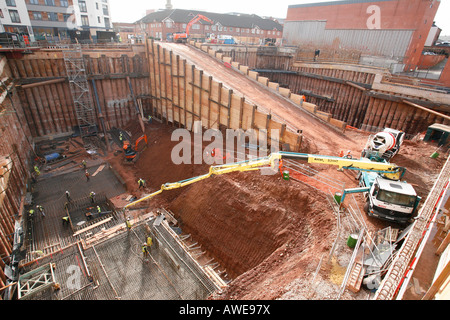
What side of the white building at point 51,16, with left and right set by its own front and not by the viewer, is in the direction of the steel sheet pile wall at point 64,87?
front

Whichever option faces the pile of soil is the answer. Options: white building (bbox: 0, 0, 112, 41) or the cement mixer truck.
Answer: the white building

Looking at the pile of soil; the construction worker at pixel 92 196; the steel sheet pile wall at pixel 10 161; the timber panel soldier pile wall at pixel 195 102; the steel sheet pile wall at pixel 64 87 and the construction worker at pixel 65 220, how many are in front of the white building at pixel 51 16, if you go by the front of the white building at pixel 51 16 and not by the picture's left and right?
6

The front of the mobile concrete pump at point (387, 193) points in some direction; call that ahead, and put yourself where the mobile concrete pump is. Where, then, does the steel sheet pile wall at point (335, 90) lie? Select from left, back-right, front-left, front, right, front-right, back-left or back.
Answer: back

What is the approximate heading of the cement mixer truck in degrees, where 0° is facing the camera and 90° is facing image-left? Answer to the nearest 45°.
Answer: approximately 225°

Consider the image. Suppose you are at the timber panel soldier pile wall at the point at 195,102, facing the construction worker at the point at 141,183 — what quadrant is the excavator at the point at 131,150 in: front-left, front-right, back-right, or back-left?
front-right

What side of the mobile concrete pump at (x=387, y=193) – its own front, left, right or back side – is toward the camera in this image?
front

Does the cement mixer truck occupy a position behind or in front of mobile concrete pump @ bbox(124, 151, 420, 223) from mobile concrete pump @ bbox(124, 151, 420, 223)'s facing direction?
behind

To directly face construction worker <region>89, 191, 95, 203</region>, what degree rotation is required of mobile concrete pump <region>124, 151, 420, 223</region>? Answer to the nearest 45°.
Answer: approximately 90° to its right

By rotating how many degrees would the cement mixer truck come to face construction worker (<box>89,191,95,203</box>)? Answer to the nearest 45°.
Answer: approximately 180°

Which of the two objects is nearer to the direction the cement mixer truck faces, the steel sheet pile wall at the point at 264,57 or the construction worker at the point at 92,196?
the steel sheet pile wall

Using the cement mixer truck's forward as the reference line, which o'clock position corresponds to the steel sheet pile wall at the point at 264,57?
The steel sheet pile wall is roughly at 9 o'clock from the cement mixer truck.

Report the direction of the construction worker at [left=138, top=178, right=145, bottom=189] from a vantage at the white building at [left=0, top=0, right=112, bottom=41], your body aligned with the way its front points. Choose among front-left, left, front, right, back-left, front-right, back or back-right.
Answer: front

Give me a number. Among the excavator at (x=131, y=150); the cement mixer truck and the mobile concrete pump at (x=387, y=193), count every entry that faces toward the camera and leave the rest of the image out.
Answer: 1

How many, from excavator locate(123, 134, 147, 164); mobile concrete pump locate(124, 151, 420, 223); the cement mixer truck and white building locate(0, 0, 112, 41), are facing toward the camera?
2

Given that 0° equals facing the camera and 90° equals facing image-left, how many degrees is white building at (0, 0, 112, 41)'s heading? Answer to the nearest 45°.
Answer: approximately 0°

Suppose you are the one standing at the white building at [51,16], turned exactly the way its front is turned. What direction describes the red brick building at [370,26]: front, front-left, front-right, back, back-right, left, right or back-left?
front-left
